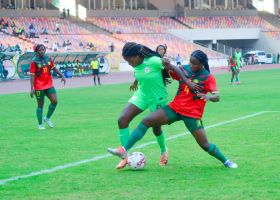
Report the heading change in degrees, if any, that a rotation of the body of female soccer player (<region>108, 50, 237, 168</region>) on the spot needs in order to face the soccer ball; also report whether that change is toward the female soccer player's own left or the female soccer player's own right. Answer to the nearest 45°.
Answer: approximately 45° to the female soccer player's own right

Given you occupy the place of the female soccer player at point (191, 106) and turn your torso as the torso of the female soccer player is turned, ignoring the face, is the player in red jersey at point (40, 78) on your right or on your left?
on your right

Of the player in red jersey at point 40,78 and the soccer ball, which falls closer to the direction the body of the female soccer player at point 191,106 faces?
the soccer ball

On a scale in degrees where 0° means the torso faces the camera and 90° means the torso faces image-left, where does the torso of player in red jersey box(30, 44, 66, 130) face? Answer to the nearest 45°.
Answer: approximately 0°

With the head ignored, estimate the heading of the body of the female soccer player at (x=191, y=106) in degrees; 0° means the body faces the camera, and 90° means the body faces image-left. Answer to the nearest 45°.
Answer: approximately 45°

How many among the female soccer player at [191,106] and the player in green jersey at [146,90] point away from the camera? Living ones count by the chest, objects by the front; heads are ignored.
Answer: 0

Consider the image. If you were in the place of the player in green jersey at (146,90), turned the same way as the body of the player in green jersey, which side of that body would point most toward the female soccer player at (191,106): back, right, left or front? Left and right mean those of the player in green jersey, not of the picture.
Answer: left

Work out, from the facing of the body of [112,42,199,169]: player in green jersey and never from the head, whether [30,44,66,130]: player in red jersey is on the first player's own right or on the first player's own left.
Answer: on the first player's own right
